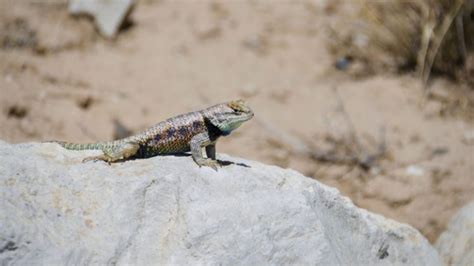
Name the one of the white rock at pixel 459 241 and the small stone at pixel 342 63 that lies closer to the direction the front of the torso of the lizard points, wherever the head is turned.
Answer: the white rock

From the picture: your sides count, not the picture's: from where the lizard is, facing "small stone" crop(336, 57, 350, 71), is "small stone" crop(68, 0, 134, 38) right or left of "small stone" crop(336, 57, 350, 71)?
left

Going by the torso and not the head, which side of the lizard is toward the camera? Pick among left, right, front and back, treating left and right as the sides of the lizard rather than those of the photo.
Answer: right

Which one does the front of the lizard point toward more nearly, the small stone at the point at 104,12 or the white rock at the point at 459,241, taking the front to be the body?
the white rock

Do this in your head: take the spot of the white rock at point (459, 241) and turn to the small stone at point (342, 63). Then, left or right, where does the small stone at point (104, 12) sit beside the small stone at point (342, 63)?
left

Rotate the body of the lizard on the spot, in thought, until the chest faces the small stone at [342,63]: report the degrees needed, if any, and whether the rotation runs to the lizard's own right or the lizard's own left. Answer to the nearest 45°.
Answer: approximately 45° to the lizard's own left

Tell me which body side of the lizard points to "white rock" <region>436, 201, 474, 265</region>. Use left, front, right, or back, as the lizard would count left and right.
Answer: front

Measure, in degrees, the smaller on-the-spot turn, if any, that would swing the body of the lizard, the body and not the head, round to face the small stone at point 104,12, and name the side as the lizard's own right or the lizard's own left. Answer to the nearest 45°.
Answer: approximately 90° to the lizard's own left
